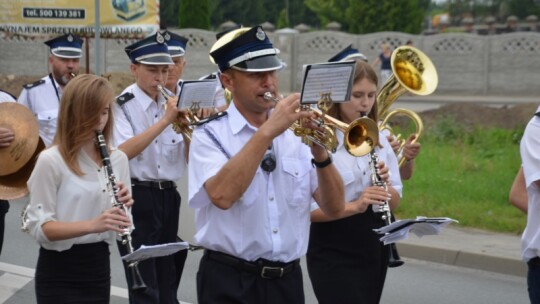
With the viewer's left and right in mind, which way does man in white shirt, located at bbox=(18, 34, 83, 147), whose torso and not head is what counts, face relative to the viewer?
facing the viewer and to the right of the viewer

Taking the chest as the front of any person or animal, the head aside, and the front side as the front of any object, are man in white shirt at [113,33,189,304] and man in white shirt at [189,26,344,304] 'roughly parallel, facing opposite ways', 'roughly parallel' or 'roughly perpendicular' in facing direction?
roughly parallel

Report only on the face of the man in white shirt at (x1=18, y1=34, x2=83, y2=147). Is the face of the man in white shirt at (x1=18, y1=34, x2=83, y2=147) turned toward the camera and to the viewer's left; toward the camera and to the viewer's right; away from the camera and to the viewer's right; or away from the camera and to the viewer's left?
toward the camera and to the viewer's right

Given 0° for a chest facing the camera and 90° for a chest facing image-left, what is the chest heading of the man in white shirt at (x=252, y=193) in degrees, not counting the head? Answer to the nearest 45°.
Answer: approximately 315°

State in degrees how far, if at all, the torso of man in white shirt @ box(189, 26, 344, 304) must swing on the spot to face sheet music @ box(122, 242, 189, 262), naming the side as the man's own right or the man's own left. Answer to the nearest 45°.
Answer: approximately 135° to the man's own right

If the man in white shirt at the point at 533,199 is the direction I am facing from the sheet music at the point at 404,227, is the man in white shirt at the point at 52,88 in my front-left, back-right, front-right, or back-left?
back-left

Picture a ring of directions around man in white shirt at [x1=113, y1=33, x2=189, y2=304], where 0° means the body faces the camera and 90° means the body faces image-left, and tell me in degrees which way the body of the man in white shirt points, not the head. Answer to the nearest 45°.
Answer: approximately 315°

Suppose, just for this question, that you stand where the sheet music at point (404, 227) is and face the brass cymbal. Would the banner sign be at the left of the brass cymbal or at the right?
right

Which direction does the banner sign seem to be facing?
toward the camera

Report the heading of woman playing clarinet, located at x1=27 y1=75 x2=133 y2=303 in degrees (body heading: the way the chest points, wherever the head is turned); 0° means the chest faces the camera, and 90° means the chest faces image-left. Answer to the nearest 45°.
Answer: approximately 315°

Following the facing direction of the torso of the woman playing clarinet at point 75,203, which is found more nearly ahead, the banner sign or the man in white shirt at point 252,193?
the man in white shirt
